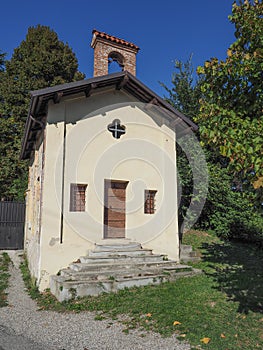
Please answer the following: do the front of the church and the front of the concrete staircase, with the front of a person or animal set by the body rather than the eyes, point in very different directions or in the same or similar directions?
same or similar directions

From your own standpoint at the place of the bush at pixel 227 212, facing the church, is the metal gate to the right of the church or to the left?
right

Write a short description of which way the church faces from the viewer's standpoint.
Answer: facing the viewer and to the right of the viewer

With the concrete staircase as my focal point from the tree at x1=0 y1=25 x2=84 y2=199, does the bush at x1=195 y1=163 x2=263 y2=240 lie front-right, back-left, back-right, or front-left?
front-left

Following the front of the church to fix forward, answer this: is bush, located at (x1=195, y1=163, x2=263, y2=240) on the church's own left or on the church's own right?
on the church's own left

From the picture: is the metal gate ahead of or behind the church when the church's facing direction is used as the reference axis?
behind

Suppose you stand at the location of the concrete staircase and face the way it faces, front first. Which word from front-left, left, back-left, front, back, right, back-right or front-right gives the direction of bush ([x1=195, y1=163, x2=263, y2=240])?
left

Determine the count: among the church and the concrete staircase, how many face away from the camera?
0

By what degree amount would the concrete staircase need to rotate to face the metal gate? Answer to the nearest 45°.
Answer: approximately 180°

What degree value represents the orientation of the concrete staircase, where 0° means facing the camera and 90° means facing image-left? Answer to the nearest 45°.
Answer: approximately 315°

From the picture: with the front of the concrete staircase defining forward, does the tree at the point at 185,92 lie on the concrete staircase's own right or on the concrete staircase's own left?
on the concrete staircase's own left
